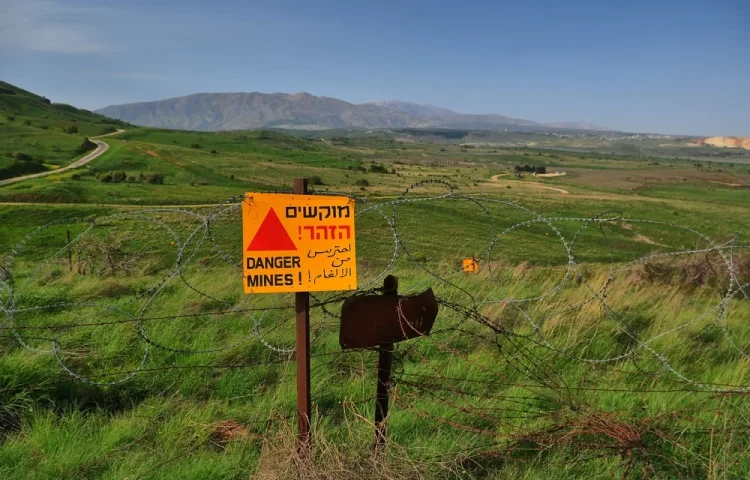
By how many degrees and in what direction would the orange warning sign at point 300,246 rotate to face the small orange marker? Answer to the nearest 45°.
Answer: approximately 135° to its left

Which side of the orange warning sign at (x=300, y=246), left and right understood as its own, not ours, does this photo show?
front
